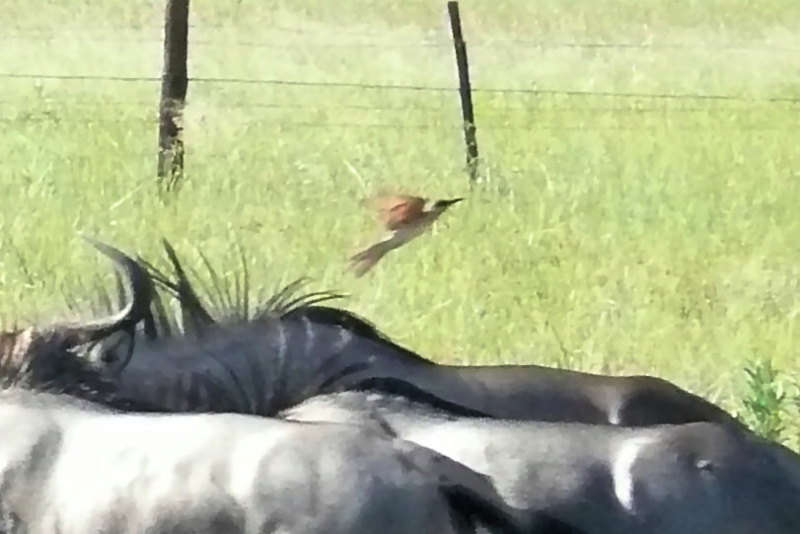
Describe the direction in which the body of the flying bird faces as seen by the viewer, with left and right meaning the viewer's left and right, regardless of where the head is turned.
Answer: facing to the right of the viewer

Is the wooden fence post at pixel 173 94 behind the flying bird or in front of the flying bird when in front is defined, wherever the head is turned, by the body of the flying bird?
behind

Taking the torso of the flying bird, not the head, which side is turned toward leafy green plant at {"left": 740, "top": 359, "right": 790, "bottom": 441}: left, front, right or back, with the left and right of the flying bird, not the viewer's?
front

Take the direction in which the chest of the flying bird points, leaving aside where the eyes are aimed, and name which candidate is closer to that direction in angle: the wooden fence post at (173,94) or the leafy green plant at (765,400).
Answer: the leafy green plant
